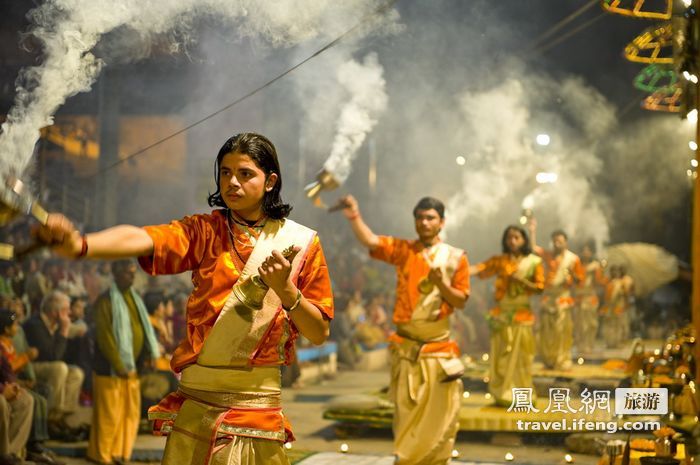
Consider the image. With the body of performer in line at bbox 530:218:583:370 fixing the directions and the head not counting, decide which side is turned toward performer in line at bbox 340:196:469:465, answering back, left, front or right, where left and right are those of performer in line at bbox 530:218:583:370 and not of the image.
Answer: front

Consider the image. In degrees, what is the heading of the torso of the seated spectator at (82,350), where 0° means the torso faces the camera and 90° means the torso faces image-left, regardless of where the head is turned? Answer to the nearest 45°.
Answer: approximately 315°

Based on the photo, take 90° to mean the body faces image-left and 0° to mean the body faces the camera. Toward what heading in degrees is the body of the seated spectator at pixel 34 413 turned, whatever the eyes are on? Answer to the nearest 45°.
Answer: approximately 270°

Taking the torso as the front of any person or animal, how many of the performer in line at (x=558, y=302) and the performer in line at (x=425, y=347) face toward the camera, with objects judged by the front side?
2

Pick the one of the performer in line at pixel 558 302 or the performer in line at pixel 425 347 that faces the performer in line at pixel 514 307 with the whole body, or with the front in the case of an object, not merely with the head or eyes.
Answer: the performer in line at pixel 558 302

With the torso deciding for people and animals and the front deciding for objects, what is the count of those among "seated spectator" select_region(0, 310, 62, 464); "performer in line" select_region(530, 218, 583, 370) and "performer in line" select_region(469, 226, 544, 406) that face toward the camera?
2

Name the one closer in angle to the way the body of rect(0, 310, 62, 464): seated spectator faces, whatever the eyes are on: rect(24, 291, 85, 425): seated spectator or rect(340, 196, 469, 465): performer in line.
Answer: the performer in line

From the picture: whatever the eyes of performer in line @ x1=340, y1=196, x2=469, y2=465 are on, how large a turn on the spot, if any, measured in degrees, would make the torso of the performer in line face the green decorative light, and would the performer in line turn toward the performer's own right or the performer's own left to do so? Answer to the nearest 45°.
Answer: approximately 135° to the performer's own left

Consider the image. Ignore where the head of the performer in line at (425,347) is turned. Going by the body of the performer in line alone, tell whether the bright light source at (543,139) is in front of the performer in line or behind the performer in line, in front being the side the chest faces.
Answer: behind

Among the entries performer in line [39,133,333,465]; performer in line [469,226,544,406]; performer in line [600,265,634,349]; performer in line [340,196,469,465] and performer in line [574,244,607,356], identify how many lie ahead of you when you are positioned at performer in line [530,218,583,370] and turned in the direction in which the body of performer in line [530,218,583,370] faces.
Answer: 3

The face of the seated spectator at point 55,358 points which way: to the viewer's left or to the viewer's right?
to the viewer's right

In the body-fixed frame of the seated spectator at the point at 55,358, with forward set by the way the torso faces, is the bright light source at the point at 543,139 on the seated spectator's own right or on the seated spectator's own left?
on the seated spectator's own left
